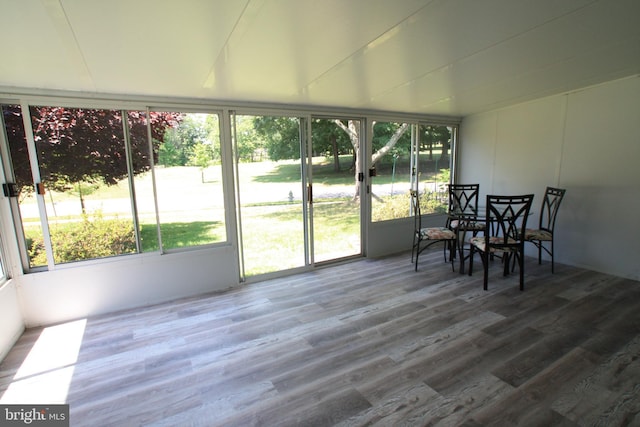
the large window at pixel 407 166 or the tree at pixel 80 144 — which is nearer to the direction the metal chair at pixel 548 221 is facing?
the tree

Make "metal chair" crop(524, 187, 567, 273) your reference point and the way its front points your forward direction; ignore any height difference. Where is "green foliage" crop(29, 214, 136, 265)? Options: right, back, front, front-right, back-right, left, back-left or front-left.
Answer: front

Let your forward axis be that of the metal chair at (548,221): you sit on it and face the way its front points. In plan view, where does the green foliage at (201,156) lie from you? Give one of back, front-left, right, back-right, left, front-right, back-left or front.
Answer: front

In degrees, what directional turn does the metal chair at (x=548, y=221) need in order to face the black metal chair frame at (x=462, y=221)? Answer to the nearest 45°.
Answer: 0° — it already faces it

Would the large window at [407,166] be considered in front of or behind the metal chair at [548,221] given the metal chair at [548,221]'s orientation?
in front

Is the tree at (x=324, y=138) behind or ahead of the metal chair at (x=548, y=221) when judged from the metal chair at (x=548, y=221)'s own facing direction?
ahead

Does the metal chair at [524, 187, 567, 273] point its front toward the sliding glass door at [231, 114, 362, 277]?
yes

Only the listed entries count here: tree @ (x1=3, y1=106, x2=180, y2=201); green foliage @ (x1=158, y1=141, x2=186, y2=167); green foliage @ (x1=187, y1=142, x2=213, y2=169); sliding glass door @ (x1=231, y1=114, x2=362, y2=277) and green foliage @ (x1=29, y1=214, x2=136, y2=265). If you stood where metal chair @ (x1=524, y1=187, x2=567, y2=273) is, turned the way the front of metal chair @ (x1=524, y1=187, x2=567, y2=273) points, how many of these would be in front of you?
5

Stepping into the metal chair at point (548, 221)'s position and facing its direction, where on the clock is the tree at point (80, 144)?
The tree is roughly at 12 o'clock from the metal chair.

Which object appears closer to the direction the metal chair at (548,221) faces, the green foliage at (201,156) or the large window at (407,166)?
the large window

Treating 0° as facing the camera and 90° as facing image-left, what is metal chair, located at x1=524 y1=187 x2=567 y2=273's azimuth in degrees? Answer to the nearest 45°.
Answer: approximately 45°
